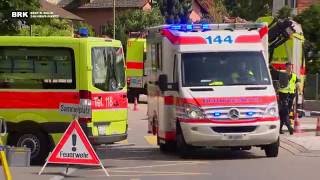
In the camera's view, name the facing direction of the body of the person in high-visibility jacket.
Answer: to the viewer's left

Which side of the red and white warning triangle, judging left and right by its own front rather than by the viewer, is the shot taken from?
front

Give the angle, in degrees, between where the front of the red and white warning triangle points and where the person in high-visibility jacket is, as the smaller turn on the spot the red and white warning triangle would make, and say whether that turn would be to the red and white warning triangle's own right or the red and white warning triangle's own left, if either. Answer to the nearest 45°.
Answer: approximately 135° to the red and white warning triangle's own left
